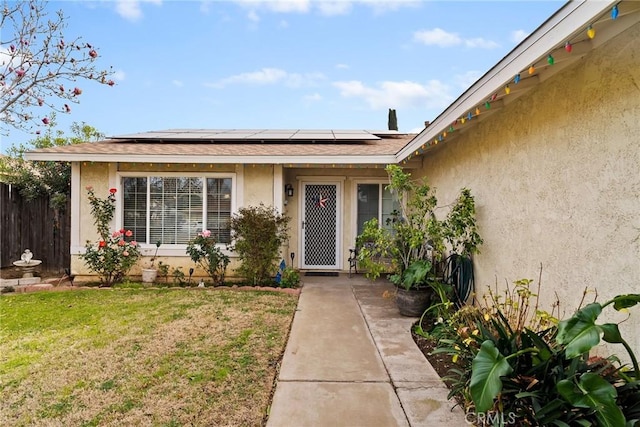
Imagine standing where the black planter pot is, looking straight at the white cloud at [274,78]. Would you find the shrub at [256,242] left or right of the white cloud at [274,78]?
left

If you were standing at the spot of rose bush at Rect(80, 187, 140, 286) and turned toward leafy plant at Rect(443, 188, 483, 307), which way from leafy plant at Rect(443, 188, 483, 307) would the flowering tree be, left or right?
right

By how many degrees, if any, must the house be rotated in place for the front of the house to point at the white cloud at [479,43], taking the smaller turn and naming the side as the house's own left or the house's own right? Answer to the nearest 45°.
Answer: approximately 180°

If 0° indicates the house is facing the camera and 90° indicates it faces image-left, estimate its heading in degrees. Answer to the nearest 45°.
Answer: approximately 0°

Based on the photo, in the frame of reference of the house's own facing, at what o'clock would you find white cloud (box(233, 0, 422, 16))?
The white cloud is roughly at 5 o'clock from the house.

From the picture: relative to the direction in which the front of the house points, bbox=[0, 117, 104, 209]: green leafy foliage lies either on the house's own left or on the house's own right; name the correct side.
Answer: on the house's own right

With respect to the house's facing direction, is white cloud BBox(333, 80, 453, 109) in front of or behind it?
behind
